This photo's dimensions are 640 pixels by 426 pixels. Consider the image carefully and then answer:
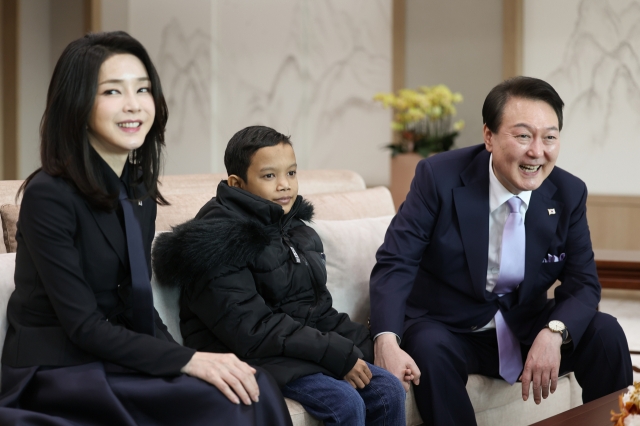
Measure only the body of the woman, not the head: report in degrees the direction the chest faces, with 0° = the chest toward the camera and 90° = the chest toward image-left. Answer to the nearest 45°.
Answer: approximately 315°

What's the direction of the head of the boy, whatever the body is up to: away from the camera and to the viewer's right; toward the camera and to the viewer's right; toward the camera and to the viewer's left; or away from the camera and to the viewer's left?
toward the camera and to the viewer's right

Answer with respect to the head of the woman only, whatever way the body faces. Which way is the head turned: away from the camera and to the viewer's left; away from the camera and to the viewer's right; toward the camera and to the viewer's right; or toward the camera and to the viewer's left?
toward the camera and to the viewer's right

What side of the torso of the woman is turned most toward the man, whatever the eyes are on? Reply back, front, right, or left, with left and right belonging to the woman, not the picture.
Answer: left

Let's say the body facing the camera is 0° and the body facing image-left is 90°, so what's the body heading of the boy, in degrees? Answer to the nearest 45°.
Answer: approximately 315°

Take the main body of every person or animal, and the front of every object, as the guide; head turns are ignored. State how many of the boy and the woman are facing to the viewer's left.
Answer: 0

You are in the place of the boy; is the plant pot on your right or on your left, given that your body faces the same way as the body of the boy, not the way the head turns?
on your left
